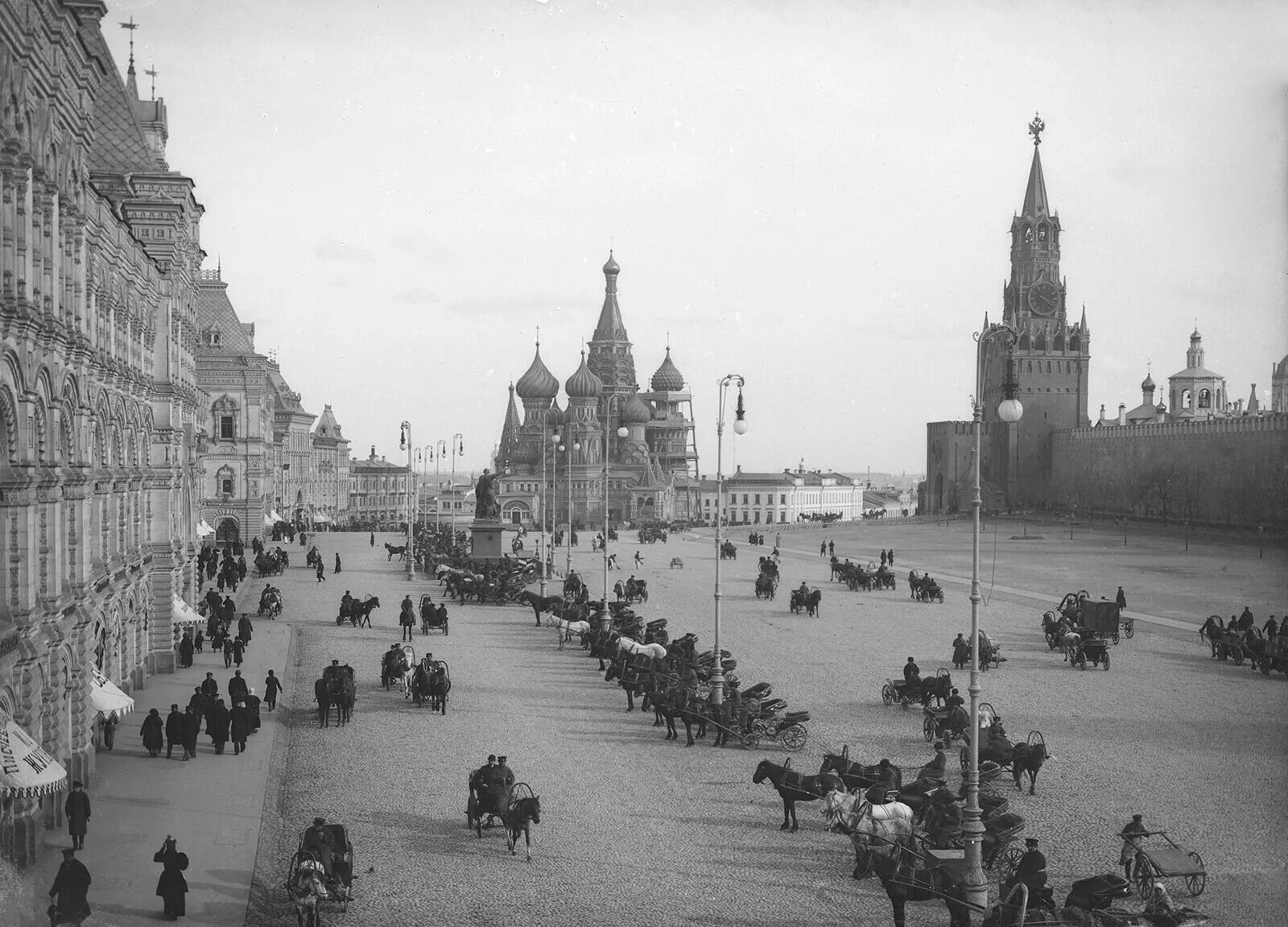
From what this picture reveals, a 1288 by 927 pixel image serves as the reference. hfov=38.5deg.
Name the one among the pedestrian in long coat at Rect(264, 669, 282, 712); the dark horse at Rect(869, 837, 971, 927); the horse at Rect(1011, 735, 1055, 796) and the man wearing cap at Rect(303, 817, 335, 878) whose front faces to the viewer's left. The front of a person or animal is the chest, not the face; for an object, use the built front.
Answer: the dark horse

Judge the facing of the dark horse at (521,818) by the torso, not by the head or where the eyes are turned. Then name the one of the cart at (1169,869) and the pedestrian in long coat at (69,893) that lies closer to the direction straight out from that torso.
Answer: the cart

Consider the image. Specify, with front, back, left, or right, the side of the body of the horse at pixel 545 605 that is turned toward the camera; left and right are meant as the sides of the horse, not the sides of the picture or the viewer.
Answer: left

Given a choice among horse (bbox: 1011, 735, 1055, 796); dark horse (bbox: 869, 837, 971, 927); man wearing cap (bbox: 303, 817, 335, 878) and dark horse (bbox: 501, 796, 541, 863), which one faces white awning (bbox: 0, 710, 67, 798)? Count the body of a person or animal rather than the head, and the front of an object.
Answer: dark horse (bbox: 869, 837, 971, 927)

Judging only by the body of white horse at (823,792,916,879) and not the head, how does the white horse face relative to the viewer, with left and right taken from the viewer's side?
facing to the left of the viewer

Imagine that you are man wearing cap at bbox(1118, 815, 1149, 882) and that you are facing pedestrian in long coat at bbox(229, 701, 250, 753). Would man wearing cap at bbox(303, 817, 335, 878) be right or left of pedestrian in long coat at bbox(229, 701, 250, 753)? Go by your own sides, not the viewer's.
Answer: left

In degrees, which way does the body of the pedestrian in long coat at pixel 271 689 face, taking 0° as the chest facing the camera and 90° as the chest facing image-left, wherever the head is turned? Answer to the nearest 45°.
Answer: approximately 180°

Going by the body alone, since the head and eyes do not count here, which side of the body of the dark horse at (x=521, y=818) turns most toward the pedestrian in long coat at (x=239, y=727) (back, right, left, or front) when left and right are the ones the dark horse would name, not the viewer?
back

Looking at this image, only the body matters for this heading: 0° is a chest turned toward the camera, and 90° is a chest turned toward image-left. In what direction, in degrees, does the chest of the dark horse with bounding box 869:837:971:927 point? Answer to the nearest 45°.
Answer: approximately 90°

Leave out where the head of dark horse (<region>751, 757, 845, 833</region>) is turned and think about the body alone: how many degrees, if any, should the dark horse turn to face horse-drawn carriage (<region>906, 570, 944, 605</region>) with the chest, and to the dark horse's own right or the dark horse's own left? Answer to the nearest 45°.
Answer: approximately 90° to the dark horse's own right

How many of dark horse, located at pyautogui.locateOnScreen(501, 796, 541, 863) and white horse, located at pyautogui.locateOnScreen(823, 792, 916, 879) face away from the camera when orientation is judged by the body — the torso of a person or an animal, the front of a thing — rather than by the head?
0

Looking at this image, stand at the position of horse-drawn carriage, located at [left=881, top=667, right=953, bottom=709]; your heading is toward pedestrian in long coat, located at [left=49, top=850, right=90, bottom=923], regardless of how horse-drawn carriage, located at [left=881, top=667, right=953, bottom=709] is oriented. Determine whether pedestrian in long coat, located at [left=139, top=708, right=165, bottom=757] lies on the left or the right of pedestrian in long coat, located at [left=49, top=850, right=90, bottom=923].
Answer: right
